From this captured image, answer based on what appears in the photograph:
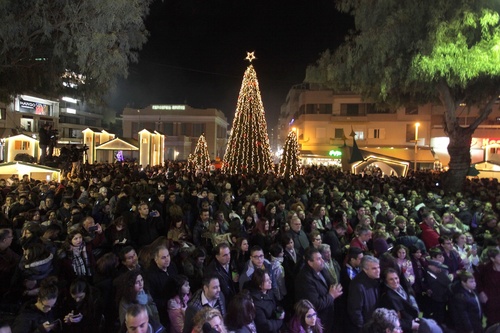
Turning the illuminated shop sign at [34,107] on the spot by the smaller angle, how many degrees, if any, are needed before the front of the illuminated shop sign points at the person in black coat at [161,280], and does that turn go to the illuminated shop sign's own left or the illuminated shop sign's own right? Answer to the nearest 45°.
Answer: approximately 45° to the illuminated shop sign's own right

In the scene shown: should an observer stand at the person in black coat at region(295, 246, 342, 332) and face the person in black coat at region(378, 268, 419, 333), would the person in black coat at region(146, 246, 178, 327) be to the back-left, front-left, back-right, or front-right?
back-right

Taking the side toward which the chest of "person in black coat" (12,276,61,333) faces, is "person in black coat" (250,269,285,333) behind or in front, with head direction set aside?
in front

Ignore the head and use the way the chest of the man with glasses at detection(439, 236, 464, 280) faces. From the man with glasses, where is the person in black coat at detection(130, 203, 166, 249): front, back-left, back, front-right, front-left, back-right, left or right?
front-right

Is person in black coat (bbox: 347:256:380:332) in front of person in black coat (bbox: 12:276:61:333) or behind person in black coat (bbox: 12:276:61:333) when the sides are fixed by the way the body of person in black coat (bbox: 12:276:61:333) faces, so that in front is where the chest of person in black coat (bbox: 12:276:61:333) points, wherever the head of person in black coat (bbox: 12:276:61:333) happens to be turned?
in front

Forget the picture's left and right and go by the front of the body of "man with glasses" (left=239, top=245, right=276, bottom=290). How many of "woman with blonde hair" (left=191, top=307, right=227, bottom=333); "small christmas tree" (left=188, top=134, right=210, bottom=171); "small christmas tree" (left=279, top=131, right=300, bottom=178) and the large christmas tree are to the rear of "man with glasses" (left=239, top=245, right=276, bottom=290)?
3

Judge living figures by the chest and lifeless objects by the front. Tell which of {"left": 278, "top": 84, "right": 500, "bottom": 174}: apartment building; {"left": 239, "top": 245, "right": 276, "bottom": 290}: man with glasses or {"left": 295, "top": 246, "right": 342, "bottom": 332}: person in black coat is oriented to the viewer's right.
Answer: the person in black coat

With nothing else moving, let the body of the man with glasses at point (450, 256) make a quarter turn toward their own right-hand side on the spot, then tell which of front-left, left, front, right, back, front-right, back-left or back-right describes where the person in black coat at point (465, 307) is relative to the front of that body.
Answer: back-left

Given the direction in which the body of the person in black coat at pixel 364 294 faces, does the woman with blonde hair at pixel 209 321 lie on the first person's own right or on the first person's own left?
on the first person's own right

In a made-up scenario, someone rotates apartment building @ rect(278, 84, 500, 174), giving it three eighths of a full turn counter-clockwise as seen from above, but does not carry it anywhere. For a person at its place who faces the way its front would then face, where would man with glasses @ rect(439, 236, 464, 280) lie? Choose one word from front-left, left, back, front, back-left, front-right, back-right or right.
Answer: back-right

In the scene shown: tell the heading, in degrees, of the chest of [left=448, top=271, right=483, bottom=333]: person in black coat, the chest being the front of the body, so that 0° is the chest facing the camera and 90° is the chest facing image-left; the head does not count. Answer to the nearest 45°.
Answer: approximately 315°

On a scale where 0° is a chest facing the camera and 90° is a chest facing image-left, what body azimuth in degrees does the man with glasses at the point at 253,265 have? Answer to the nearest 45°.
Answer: approximately 0°

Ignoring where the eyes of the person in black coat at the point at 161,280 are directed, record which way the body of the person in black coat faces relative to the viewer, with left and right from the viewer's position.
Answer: facing the viewer and to the right of the viewer
